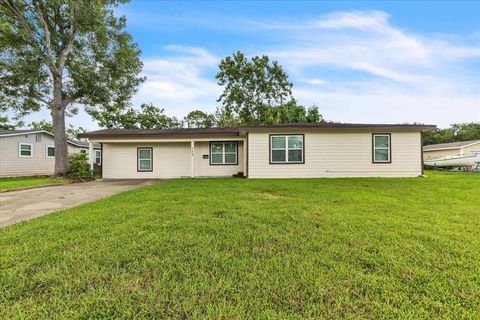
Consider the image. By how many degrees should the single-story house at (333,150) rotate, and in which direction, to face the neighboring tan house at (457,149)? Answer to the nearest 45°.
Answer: approximately 135° to its left

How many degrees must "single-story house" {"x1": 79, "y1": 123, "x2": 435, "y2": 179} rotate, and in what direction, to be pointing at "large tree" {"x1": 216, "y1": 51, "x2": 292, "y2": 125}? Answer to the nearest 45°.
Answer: approximately 180°

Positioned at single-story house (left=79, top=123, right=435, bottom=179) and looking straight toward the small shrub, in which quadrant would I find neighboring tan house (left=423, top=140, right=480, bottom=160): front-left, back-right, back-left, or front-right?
back-right

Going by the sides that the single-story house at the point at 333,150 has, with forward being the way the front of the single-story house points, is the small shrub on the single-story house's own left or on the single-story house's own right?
on the single-story house's own right

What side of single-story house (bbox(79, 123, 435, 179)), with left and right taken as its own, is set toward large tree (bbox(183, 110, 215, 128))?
back

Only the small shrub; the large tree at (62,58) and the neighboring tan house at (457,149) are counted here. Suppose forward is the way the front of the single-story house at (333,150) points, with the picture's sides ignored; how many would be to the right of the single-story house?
2

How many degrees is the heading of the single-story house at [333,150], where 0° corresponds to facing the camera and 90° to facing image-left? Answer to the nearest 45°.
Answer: approximately 0°

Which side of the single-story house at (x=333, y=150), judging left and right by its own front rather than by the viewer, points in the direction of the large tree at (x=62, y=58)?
right
